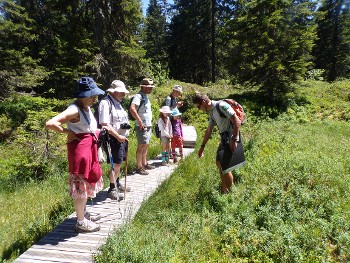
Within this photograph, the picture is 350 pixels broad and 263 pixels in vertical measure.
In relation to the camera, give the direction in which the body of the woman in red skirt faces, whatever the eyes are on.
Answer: to the viewer's right

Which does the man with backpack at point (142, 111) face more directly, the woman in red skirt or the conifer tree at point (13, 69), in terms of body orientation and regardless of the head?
the woman in red skirt

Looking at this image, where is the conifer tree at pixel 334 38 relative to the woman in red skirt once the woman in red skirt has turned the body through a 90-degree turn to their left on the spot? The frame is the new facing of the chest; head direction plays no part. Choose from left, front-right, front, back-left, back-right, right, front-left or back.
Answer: front-right

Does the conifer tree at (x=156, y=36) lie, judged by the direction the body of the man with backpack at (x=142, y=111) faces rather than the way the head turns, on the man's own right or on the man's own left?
on the man's own left

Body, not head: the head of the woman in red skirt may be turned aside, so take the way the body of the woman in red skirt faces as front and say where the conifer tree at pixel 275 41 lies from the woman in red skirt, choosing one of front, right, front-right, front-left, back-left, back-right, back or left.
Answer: front-left

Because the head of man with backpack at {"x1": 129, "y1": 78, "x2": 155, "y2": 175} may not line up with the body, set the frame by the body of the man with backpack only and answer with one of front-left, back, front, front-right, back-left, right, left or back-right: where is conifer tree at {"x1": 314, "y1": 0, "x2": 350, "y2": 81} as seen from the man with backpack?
left

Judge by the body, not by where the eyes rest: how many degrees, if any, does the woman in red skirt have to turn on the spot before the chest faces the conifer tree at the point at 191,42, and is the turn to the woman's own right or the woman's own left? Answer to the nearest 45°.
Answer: approximately 45° to the woman's own left

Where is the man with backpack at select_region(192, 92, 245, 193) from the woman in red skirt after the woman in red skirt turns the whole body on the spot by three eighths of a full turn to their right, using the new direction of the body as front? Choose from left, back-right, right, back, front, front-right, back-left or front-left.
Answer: back-left

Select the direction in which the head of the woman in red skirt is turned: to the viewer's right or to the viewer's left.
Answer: to the viewer's right

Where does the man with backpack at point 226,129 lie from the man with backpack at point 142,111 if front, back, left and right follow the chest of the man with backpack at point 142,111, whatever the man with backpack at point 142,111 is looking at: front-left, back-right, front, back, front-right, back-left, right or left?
front

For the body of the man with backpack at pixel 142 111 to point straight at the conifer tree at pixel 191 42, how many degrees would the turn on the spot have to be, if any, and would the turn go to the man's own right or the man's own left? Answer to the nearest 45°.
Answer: approximately 135° to the man's own left

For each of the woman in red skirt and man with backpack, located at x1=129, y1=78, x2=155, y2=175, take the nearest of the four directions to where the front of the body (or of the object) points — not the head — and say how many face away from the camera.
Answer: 0

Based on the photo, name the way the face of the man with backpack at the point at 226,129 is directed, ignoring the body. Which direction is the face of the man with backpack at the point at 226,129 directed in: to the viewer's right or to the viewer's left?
to the viewer's left

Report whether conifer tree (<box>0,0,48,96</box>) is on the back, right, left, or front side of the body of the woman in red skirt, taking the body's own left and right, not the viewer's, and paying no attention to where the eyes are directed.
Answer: left
